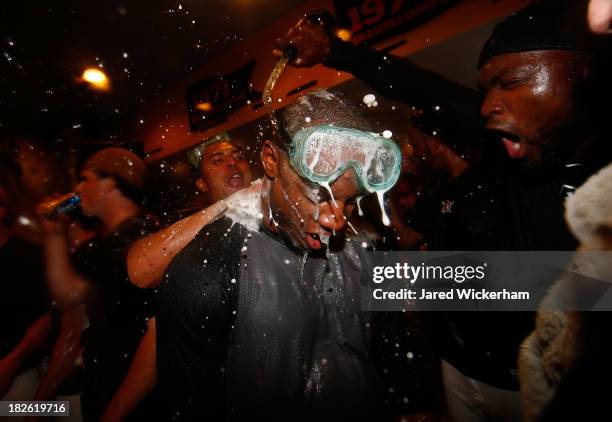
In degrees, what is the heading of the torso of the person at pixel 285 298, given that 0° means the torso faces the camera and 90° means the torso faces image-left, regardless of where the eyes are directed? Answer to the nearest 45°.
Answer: approximately 315°

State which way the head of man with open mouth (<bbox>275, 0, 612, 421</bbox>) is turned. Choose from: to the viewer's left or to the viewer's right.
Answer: to the viewer's left
